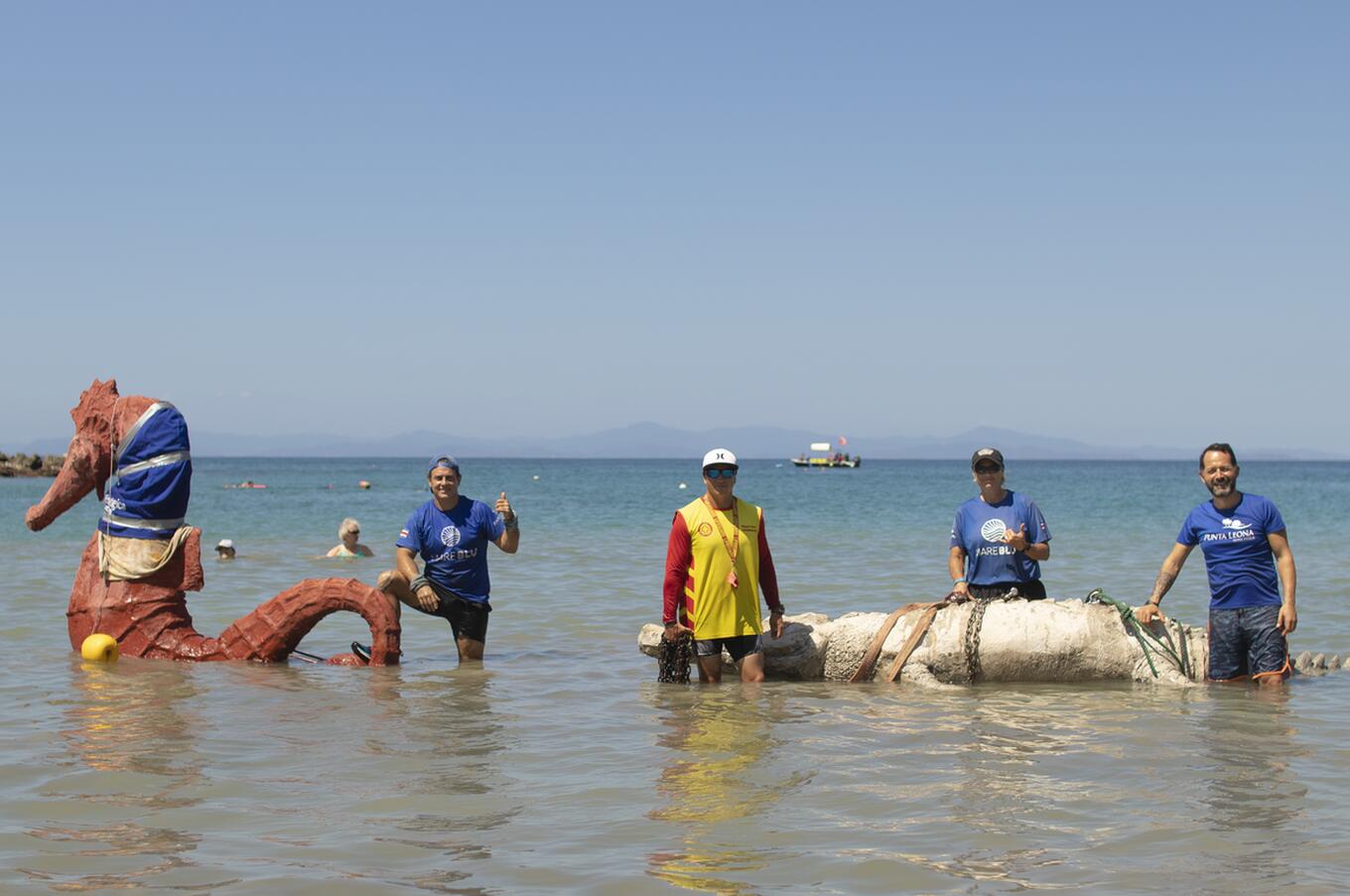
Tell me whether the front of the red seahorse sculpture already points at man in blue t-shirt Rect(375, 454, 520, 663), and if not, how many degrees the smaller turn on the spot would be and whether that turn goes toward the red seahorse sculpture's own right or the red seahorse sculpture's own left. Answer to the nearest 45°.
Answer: approximately 135° to the red seahorse sculpture's own left

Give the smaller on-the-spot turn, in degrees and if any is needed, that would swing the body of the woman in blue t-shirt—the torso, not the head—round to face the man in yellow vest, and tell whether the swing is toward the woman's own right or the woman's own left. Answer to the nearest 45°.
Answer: approximately 45° to the woman's own right

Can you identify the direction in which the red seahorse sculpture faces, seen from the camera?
facing to the left of the viewer

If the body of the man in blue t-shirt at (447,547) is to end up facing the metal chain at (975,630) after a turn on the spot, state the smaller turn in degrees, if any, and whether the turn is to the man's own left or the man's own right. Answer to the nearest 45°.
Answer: approximately 90° to the man's own left

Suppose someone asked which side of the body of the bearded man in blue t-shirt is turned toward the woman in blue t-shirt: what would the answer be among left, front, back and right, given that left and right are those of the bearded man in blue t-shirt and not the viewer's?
right

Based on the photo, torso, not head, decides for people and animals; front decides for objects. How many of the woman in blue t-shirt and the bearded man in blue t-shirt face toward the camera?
2

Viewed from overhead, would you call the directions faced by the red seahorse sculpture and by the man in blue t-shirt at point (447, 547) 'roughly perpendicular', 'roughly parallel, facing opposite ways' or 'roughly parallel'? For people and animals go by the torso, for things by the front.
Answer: roughly perpendicular

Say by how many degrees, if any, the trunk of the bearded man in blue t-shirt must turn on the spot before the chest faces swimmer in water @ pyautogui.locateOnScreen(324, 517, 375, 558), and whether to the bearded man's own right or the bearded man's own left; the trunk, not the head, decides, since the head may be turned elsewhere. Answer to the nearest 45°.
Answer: approximately 135° to the bearded man's own right

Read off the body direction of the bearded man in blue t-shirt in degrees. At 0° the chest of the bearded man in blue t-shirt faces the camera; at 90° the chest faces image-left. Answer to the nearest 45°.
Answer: approximately 0°
